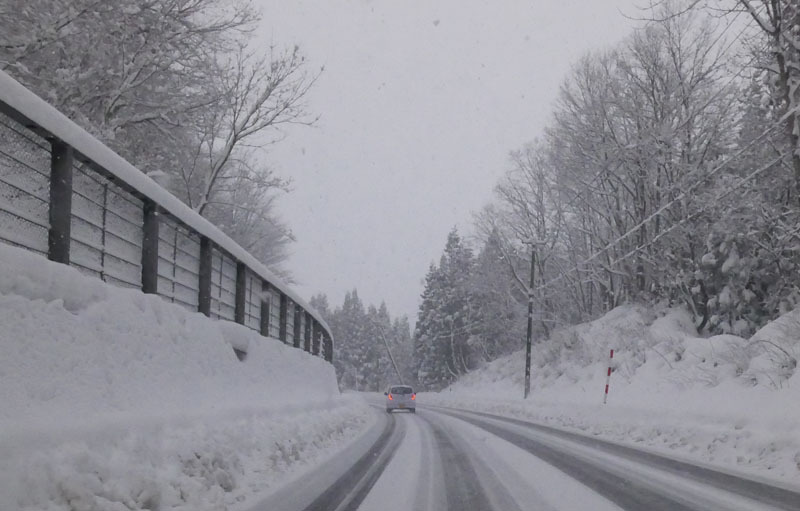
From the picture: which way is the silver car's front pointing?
away from the camera

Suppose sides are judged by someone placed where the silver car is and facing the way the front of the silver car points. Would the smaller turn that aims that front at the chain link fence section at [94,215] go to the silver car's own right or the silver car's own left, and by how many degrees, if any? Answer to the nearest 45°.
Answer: approximately 180°
